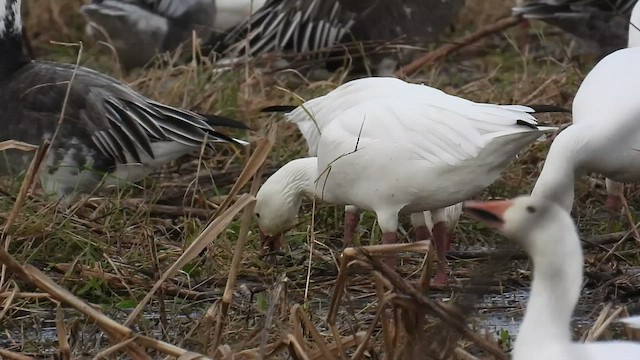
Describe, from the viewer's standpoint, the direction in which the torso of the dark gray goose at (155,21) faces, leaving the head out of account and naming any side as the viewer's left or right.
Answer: facing to the left of the viewer

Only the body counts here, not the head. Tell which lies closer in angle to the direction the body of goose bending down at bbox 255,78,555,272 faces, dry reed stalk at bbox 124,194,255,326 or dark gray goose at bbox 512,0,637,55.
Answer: the dry reed stalk

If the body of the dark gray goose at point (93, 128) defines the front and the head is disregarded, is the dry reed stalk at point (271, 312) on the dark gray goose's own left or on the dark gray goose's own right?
on the dark gray goose's own left

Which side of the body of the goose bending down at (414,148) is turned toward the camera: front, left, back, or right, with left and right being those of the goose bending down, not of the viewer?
left

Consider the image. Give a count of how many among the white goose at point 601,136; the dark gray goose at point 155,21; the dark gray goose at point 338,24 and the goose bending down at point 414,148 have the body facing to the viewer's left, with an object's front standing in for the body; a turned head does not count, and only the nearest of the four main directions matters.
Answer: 3

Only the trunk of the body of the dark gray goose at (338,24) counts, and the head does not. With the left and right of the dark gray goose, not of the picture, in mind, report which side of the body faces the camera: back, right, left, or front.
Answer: right
